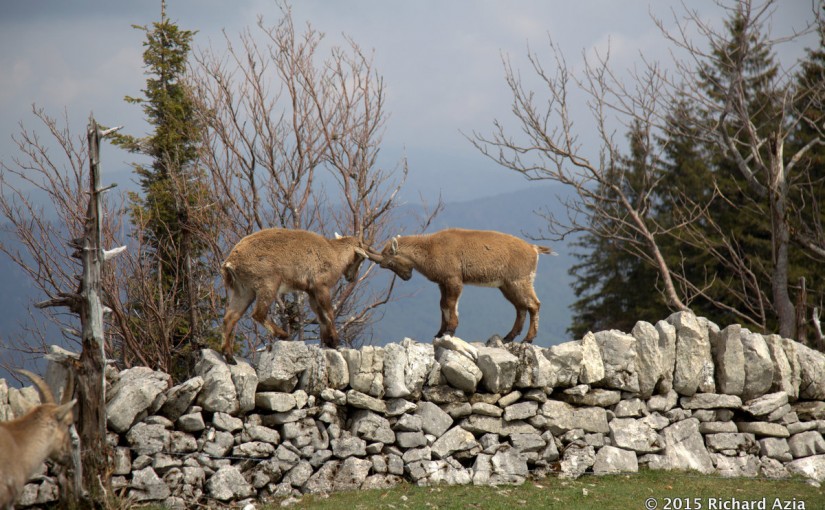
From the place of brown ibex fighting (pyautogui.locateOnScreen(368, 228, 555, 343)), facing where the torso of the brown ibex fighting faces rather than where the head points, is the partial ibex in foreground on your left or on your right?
on your left

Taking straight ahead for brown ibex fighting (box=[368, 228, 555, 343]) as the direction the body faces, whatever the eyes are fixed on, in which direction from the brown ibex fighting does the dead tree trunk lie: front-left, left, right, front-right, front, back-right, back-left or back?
front-left

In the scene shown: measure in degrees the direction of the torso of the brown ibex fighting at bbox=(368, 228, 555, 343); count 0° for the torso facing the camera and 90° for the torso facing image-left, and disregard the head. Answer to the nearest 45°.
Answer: approximately 90°

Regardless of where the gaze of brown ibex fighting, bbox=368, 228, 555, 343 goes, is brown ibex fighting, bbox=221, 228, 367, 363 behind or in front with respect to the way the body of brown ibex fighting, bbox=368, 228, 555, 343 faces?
in front

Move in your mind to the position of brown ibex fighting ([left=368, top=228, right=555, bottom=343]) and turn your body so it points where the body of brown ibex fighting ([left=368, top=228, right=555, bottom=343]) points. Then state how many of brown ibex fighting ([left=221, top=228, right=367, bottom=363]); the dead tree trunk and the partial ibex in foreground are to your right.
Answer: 0

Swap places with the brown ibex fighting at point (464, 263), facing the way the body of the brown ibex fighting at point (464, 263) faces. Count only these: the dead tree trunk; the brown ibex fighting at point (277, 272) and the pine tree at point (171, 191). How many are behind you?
0

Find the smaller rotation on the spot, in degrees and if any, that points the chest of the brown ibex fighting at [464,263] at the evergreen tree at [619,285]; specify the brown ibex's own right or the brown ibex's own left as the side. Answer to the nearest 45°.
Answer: approximately 90° to the brown ibex's own right
